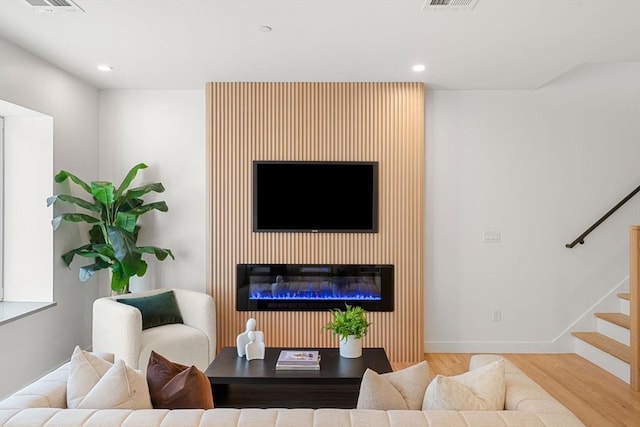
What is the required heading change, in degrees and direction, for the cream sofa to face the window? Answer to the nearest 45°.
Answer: approximately 45° to its left

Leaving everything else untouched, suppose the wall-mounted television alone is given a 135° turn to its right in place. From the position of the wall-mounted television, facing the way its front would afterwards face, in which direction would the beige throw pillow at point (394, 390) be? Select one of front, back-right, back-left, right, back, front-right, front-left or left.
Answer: back-left

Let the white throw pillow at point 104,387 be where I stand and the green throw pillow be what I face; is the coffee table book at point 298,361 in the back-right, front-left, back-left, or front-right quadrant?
front-right

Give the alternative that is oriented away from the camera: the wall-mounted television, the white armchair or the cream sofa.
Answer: the cream sofa

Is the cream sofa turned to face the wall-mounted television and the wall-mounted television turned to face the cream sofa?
yes

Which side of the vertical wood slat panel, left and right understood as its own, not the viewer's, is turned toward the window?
right

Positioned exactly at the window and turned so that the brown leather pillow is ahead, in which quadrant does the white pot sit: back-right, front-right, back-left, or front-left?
front-left

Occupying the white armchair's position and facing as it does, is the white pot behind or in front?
in front

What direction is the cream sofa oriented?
away from the camera

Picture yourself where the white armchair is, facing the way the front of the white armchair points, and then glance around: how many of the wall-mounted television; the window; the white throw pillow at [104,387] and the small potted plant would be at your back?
1

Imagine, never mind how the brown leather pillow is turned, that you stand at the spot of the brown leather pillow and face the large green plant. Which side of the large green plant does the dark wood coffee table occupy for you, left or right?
right

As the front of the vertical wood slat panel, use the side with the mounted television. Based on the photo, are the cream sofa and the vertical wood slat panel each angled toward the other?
yes

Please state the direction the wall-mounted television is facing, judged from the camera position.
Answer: facing the viewer

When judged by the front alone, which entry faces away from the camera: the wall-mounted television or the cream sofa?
the cream sofa

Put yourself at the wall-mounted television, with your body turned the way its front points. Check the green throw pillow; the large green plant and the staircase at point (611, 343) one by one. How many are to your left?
1

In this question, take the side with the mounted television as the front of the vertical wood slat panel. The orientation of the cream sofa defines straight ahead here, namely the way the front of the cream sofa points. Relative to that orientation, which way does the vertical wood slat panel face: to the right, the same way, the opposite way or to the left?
the opposite way

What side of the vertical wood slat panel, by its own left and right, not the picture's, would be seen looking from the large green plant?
right
